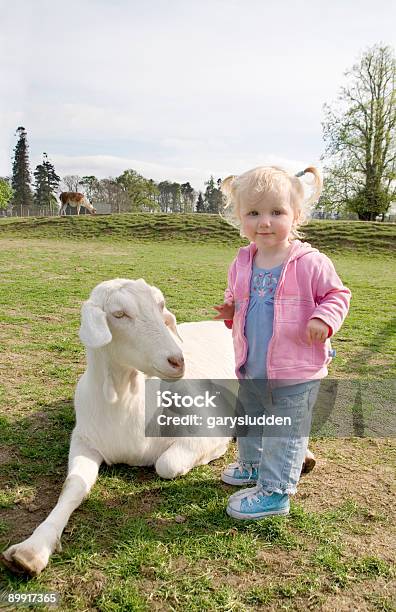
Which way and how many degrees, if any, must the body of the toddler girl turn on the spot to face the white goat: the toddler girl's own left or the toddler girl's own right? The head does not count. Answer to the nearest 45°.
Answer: approximately 45° to the toddler girl's own right

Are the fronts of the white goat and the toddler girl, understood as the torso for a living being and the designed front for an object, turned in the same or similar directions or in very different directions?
same or similar directions

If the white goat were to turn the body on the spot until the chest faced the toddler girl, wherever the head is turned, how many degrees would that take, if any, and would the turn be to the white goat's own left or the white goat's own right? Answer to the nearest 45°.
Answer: approximately 135° to the white goat's own left

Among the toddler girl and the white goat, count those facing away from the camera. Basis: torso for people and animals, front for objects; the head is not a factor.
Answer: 0

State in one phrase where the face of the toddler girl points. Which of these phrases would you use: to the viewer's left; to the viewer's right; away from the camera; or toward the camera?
toward the camera

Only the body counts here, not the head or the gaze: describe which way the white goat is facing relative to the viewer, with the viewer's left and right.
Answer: facing the viewer and to the left of the viewer
